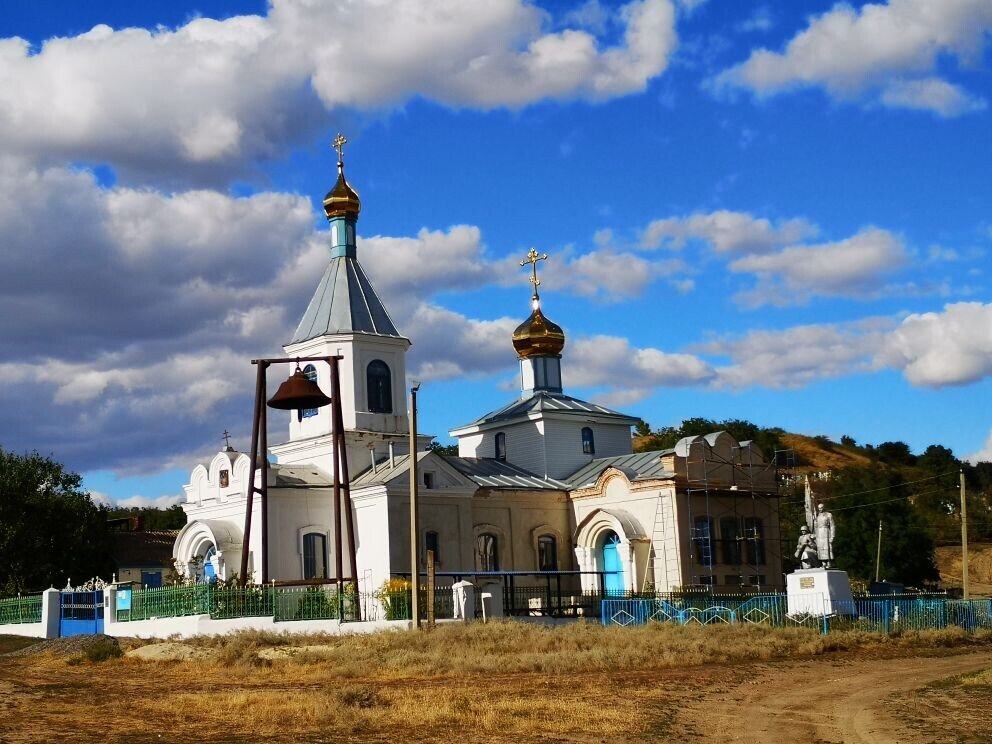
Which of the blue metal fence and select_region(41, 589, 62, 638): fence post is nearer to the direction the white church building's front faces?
the fence post

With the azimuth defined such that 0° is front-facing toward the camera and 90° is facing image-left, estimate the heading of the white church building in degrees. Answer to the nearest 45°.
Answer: approximately 45°

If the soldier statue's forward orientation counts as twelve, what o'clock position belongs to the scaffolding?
The scaffolding is roughly at 4 o'clock from the soldier statue.

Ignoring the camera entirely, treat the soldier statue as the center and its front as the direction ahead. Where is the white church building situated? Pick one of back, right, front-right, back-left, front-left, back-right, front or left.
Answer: right

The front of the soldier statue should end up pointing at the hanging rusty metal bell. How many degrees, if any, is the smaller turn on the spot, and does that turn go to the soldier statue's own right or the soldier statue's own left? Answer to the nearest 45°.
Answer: approximately 45° to the soldier statue's own right

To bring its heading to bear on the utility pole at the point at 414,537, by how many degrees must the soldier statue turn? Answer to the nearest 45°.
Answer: approximately 45° to its right

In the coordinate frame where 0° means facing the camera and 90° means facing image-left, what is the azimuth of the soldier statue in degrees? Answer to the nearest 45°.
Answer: approximately 45°

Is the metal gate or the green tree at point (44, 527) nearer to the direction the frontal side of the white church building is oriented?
the metal gate

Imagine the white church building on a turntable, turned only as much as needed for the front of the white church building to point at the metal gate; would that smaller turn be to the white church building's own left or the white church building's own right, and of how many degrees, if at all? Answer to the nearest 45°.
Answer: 0° — it already faces it

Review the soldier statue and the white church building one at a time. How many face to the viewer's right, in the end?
0

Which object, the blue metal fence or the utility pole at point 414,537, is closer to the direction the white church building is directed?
the utility pole
